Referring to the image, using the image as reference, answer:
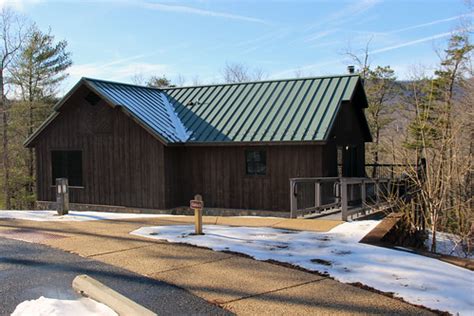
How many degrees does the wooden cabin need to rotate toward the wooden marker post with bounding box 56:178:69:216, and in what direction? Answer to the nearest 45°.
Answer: approximately 135° to its right

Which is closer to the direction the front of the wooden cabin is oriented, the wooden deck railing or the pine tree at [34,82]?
the wooden deck railing

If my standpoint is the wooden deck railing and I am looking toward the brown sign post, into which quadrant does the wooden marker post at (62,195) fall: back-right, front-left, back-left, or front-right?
front-right

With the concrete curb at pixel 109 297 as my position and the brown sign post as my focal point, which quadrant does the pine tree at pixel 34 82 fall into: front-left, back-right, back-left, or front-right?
front-left
